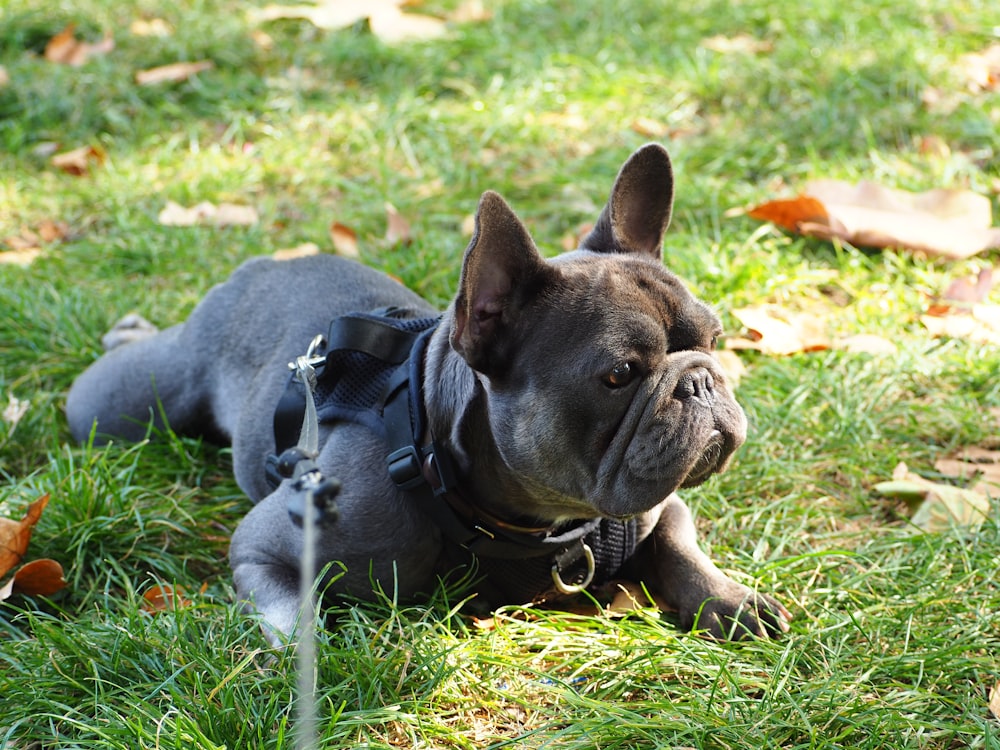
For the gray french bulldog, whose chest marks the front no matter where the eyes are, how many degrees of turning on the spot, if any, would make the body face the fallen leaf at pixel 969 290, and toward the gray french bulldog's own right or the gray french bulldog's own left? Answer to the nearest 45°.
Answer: approximately 90° to the gray french bulldog's own left

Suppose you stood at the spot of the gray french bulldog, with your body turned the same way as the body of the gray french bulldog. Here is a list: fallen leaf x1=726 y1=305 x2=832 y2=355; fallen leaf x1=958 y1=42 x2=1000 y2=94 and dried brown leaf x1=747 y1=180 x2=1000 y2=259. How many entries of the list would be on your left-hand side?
3

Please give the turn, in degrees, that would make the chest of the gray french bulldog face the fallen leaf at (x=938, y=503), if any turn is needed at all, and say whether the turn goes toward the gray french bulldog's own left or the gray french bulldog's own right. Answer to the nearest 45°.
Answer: approximately 45° to the gray french bulldog's own left

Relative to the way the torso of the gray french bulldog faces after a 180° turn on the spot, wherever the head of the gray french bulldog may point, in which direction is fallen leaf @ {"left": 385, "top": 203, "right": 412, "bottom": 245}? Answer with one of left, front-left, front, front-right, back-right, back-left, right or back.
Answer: front-right

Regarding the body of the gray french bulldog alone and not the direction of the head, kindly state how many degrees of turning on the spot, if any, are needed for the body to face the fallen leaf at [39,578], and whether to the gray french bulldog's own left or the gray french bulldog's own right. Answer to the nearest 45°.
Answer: approximately 135° to the gray french bulldog's own right

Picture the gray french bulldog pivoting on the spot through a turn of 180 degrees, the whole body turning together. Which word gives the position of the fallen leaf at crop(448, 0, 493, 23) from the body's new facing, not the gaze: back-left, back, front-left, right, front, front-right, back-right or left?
front-right

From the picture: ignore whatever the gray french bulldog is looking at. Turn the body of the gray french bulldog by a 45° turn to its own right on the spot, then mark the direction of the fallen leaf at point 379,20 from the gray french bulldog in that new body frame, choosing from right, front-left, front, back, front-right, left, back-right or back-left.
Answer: back

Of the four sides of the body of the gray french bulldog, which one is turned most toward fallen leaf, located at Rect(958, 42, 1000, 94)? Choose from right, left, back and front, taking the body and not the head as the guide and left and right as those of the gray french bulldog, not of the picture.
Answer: left

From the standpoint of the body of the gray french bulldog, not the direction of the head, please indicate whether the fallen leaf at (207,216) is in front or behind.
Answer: behind

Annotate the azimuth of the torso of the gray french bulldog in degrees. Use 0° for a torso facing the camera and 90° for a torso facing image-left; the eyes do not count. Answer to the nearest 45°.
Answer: approximately 315°
